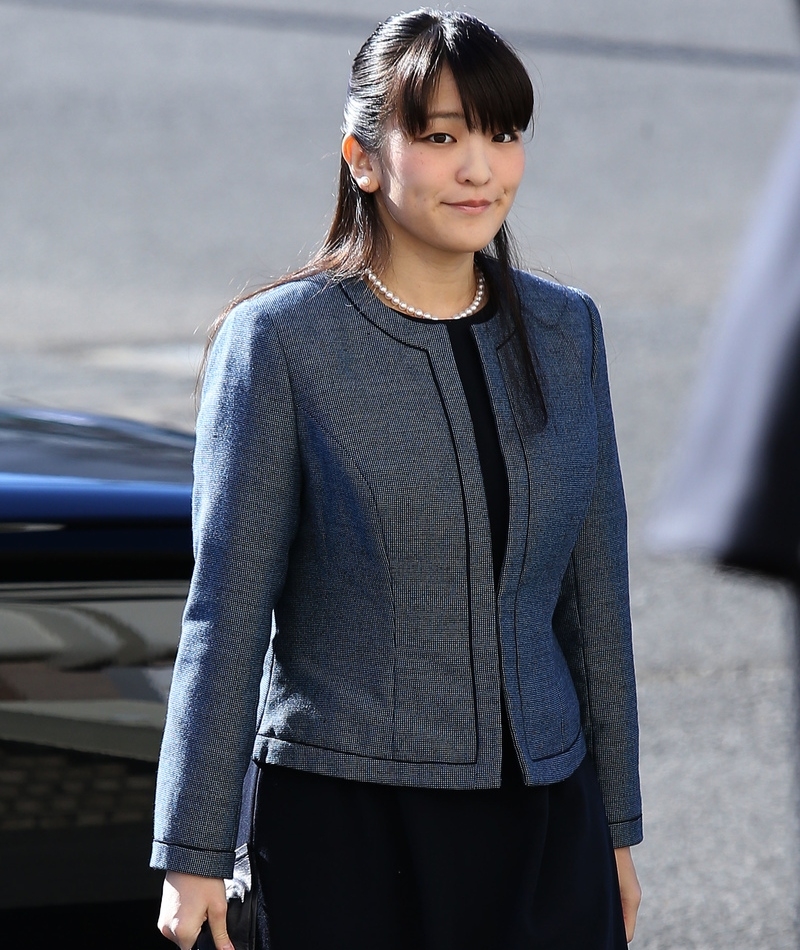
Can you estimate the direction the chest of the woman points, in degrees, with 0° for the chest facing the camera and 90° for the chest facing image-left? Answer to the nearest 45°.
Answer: approximately 315°

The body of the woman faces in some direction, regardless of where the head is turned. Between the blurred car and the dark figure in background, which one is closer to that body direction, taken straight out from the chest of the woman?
the dark figure in background
